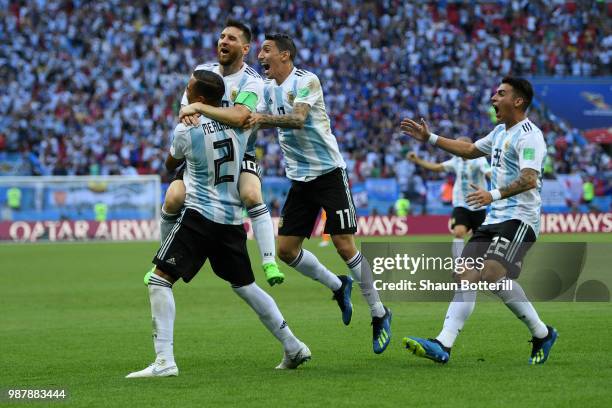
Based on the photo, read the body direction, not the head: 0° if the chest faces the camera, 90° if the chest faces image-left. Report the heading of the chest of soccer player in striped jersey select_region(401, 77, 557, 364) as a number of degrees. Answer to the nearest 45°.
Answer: approximately 45°

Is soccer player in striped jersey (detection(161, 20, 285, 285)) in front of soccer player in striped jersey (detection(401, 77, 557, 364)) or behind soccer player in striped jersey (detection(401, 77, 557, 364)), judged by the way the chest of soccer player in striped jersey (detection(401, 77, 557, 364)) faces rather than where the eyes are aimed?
in front

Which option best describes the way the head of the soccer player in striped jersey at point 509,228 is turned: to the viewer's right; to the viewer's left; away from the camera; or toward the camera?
to the viewer's left

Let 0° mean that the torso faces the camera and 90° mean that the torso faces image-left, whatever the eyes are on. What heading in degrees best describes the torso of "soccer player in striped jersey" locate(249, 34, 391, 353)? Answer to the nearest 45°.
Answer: approximately 45°

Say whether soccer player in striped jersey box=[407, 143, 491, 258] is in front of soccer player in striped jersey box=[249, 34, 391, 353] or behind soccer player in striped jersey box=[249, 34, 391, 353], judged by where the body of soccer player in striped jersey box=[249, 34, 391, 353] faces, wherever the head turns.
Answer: behind

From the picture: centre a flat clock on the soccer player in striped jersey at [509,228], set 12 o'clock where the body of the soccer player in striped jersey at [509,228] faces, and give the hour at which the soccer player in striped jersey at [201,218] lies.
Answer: the soccer player in striped jersey at [201,218] is roughly at 1 o'clock from the soccer player in striped jersey at [509,228].

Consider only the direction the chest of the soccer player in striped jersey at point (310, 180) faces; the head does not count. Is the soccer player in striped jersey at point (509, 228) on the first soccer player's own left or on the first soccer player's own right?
on the first soccer player's own left
